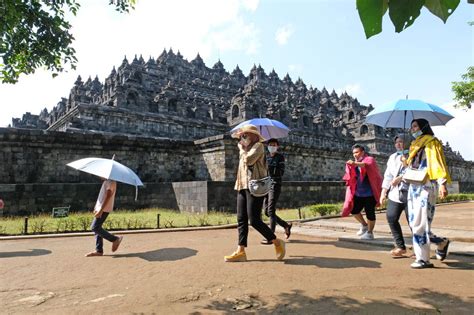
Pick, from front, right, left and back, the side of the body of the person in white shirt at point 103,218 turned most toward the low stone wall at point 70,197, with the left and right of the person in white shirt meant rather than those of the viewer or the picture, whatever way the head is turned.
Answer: right

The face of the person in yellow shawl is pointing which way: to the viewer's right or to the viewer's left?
to the viewer's left

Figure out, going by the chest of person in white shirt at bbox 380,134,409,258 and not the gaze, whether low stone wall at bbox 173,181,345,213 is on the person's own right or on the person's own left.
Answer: on the person's own right

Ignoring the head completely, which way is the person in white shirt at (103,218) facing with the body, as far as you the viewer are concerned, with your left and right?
facing to the left of the viewer
